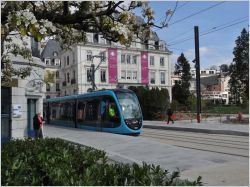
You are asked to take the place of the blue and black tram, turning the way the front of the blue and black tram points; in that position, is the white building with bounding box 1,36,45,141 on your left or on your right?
on your right

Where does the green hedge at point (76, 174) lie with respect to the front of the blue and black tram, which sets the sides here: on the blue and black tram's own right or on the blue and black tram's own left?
on the blue and black tram's own right

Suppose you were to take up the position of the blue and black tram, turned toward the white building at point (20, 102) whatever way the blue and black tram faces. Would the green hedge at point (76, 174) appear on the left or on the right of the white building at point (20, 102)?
left

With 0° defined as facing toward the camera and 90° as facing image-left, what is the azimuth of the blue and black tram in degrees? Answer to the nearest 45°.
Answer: approximately 315°

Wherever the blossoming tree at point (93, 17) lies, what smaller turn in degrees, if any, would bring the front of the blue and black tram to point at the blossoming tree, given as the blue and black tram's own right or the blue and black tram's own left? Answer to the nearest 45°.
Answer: approximately 45° to the blue and black tram's own right

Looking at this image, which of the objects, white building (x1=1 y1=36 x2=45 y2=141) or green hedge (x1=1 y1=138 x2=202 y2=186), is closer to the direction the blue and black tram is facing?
the green hedge
